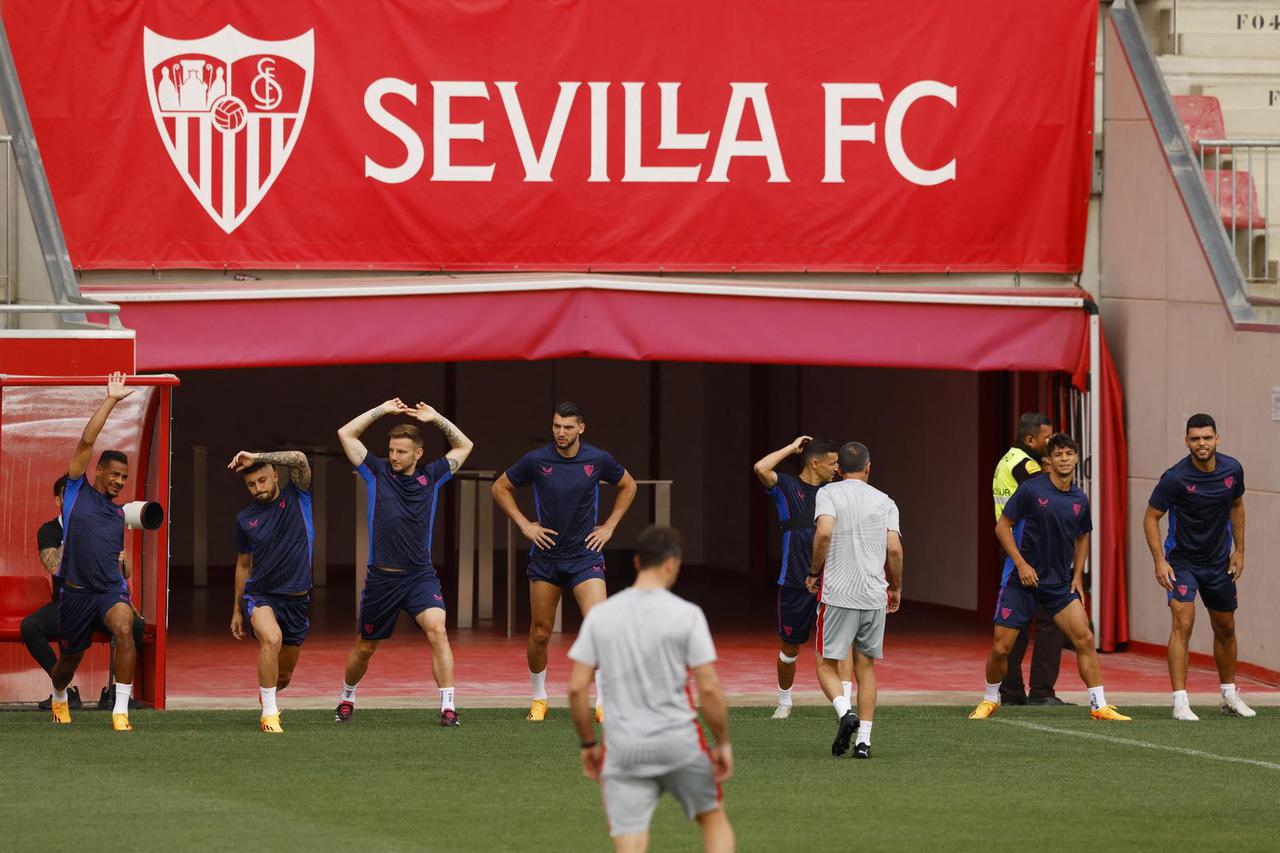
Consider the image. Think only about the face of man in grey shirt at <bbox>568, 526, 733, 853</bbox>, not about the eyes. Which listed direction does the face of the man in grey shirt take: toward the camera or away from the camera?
away from the camera

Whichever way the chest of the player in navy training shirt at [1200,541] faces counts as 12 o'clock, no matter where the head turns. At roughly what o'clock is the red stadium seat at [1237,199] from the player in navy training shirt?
The red stadium seat is roughly at 6 o'clock from the player in navy training shirt.

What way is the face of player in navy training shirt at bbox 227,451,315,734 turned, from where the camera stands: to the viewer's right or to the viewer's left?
to the viewer's left

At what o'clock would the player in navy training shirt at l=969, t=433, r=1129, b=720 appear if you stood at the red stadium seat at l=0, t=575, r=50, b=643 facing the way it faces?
The player in navy training shirt is roughly at 10 o'clock from the red stadium seat.

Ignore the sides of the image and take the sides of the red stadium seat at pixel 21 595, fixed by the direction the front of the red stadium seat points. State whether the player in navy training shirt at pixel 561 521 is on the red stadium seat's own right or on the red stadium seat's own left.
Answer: on the red stadium seat's own left
